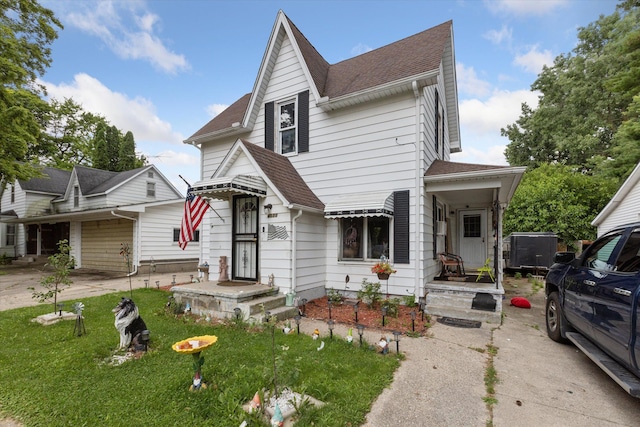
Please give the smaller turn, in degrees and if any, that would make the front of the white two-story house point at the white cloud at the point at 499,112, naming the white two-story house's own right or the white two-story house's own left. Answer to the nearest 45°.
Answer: approximately 180°

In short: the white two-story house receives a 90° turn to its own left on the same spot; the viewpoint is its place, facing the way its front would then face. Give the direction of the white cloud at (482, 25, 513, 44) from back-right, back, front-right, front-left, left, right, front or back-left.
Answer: left

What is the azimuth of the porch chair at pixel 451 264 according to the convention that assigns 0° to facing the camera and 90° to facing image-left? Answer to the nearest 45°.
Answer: approximately 270°

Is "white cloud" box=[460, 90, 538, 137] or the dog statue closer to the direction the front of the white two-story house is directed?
the dog statue

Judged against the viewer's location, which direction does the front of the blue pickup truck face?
facing away from the viewer and to the left of the viewer

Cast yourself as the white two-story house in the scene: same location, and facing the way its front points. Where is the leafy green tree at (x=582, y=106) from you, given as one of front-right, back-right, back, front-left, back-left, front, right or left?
back
